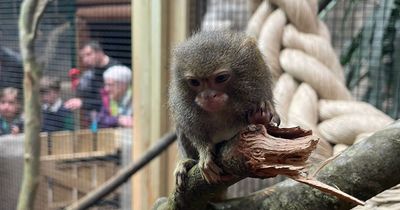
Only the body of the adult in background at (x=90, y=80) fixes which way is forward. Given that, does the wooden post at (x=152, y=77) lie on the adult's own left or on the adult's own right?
on the adult's own left

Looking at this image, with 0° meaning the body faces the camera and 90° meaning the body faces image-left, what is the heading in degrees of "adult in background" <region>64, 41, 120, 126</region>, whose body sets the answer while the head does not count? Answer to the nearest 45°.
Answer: approximately 45°

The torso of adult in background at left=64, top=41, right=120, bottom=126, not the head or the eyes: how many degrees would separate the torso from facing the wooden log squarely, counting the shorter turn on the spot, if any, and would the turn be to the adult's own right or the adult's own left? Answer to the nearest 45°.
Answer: approximately 45° to the adult's own left

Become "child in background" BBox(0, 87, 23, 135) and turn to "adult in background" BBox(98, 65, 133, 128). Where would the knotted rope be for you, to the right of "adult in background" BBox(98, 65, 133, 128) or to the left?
right
